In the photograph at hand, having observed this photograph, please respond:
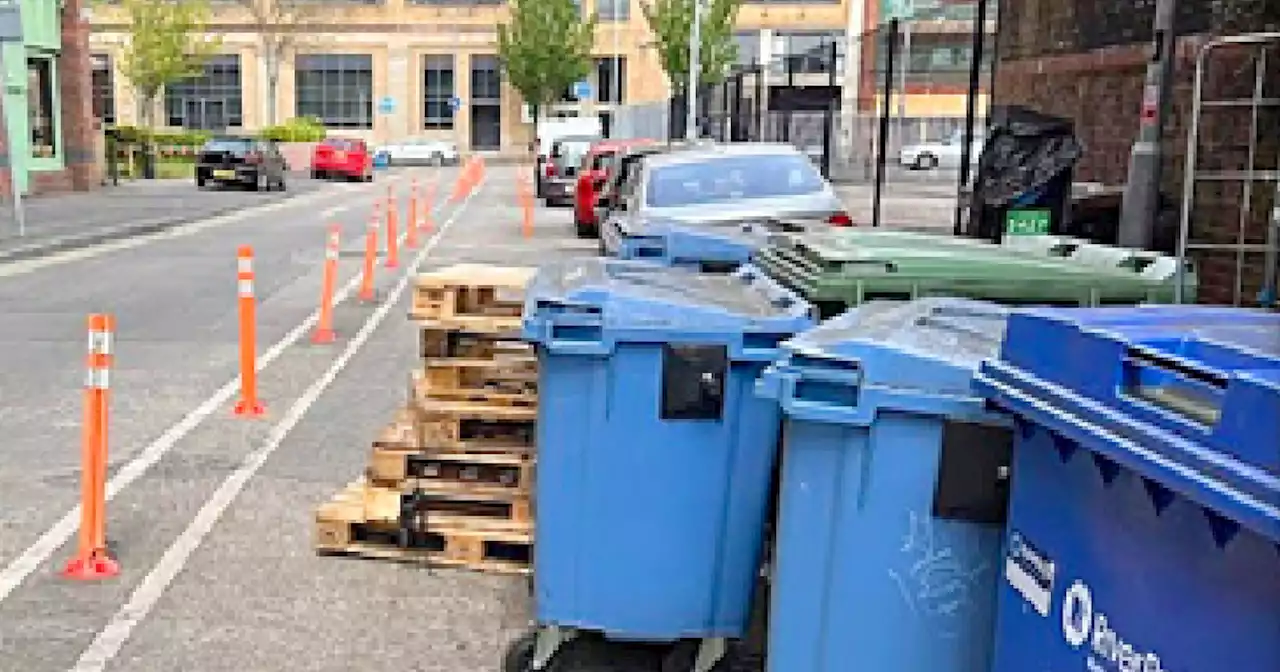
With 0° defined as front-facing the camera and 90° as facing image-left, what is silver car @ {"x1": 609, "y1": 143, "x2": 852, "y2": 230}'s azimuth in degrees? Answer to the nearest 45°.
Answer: approximately 180°

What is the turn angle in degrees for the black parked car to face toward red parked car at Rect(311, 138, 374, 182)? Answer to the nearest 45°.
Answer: approximately 45° to its right

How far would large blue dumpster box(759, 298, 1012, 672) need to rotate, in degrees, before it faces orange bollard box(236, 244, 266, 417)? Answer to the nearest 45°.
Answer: approximately 135° to its right

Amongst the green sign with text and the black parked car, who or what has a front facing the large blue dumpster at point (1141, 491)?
the green sign with text

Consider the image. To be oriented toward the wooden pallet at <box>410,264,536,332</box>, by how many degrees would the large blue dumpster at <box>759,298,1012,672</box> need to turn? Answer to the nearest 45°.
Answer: approximately 135° to its right

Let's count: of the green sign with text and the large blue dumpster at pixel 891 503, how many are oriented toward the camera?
2

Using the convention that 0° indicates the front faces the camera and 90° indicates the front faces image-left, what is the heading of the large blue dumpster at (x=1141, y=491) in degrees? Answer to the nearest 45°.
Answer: approximately 45°

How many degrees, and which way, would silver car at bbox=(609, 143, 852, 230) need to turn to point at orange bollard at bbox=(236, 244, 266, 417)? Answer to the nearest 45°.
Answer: approximately 135° to its left

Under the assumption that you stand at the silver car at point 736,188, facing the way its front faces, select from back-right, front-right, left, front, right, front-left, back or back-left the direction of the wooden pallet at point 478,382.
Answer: back

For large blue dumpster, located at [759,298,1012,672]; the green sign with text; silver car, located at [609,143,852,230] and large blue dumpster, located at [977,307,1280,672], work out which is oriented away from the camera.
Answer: the silver car

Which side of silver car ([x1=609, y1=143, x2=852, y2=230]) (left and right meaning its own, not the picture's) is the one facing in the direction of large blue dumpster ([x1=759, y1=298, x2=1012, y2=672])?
back

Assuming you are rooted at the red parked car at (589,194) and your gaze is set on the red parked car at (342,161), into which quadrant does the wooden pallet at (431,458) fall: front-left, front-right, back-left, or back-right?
back-left
